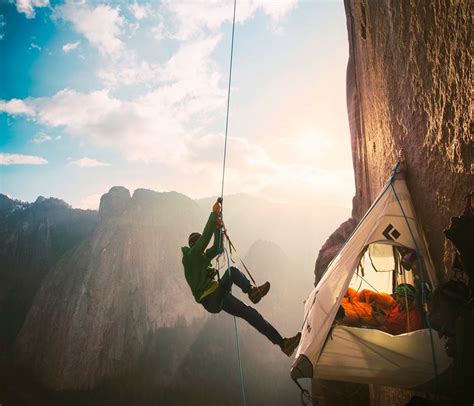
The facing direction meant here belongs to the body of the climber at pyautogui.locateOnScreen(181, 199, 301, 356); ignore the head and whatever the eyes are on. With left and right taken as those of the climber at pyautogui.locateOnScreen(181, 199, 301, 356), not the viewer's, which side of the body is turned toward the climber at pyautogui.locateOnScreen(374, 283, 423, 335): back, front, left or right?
front

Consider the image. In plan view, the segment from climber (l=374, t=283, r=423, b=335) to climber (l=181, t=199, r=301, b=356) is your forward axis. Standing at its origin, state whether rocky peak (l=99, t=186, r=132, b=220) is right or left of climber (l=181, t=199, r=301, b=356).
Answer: right

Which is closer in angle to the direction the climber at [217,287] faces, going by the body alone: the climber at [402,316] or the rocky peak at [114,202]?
the climber

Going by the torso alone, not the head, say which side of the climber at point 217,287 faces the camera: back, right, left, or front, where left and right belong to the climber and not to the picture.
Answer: right

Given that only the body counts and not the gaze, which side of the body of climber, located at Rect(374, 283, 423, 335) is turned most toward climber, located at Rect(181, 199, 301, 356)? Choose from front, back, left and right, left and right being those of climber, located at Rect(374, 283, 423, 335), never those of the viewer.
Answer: front

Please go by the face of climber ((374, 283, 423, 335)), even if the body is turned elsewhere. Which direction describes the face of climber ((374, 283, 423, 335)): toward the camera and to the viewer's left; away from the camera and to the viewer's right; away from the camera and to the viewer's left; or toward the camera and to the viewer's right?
toward the camera and to the viewer's left

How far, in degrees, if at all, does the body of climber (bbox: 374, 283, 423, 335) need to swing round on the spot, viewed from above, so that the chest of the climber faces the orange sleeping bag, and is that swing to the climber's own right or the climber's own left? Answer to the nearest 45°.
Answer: approximately 45° to the climber's own right
